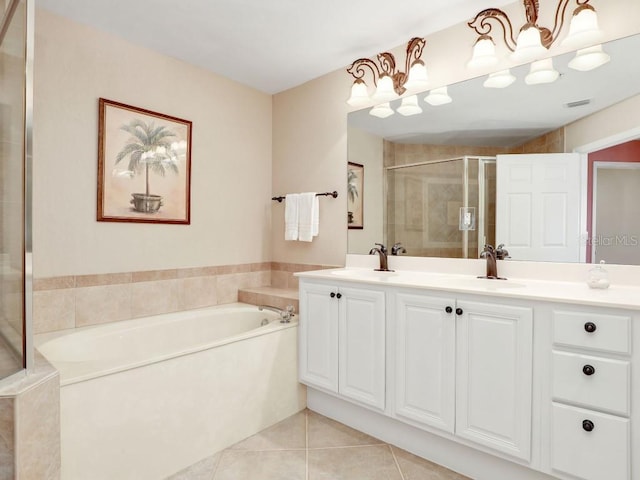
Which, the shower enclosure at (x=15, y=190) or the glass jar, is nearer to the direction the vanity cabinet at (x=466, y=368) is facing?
the shower enclosure

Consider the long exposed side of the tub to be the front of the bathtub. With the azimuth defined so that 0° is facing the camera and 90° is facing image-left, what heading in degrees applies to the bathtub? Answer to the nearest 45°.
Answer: approximately 315°

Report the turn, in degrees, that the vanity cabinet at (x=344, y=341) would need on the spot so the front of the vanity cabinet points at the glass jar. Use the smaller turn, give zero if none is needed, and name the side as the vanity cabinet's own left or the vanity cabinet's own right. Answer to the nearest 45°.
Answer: approximately 135° to the vanity cabinet's own left
